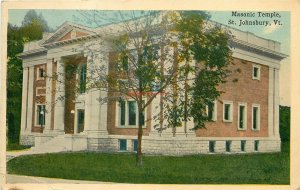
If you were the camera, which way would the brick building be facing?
facing the viewer and to the left of the viewer

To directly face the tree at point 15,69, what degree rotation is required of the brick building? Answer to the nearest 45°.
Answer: approximately 45° to its right

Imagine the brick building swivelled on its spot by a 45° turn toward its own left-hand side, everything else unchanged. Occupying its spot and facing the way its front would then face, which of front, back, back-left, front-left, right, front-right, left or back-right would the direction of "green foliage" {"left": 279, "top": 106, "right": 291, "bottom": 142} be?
left

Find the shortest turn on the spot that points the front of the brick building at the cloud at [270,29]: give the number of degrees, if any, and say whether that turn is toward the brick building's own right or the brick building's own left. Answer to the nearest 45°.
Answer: approximately 135° to the brick building's own left

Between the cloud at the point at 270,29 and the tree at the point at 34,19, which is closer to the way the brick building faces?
the tree

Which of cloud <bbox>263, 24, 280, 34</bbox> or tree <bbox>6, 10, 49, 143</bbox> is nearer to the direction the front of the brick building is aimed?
the tree
